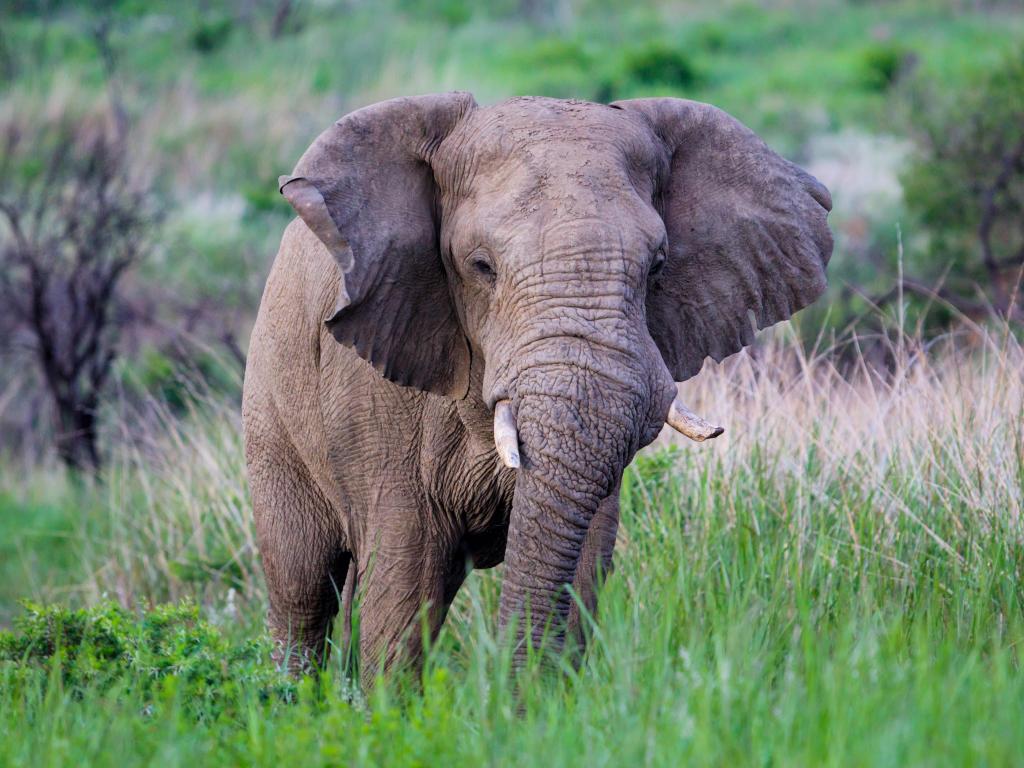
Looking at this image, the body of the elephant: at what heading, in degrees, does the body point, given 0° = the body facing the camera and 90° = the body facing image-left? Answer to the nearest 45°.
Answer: approximately 315°
